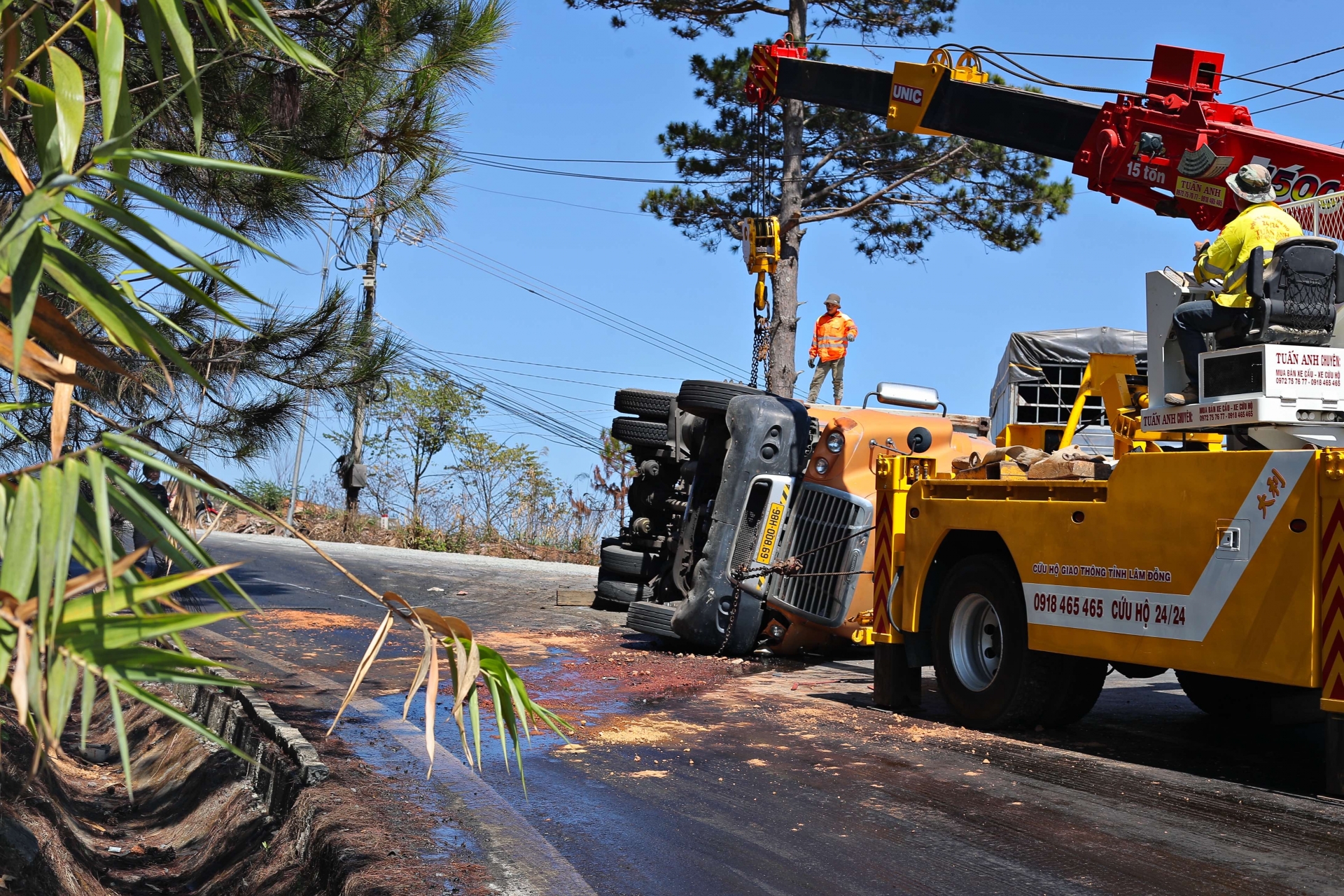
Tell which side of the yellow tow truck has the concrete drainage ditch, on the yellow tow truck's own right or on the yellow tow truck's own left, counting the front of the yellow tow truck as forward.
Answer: on the yellow tow truck's own right

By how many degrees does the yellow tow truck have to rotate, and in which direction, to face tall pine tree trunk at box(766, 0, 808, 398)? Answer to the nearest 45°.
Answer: approximately 180°

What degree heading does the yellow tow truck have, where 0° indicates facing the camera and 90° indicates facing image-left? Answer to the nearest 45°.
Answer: approximately 315°

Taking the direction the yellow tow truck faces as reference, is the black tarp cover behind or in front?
behind

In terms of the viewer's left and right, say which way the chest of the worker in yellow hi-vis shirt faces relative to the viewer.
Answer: facing away from the viewer and to the left of the viewer
